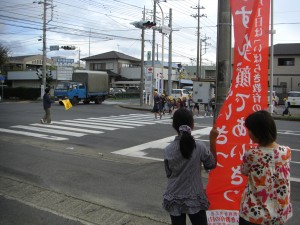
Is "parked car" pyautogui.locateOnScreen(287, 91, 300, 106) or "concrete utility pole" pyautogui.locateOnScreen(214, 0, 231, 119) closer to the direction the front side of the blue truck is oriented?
the concrete utility pole

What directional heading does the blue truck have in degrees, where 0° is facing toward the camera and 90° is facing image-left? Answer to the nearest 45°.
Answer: approximately 45°

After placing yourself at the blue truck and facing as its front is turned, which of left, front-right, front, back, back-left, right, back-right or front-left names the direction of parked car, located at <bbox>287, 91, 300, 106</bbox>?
back-left

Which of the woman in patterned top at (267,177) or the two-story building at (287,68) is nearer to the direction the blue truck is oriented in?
the woman in patterned top

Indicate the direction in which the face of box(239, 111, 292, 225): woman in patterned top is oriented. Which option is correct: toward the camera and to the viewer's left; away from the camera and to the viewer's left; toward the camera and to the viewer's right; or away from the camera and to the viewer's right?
away from the camera and to the viewer's left

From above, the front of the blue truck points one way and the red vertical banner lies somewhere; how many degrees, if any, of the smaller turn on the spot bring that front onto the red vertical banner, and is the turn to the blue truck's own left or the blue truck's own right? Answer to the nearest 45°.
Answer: approximately 45° to the blue truck's own left

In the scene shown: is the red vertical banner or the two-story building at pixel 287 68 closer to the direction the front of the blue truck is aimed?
the red vertical banner

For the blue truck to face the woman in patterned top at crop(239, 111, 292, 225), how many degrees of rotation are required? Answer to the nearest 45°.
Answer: approximately 45° to its left
